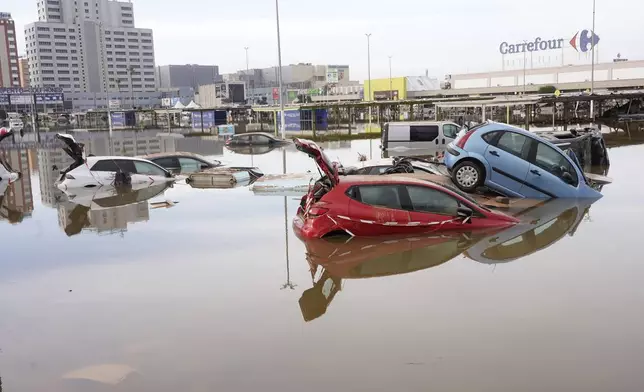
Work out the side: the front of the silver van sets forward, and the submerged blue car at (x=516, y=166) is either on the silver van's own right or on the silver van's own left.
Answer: on the silver van's own right

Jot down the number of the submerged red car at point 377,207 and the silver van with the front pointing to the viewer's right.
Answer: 2

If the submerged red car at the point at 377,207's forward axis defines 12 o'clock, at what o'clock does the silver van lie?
The silver van is roughly at 9 o'clock from the submerged red car.

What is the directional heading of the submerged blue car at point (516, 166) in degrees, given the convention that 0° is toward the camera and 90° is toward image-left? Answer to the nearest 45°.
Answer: approximately 270°

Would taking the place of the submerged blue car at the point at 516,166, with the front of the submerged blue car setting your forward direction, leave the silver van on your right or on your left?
on your left

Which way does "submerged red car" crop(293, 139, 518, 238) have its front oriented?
to the viewer's right

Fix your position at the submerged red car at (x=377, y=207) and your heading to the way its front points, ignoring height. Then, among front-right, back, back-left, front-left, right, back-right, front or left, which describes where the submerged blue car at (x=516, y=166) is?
front-left

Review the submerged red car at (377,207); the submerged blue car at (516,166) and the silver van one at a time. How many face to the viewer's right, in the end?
3

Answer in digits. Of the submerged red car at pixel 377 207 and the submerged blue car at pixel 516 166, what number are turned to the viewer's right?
2
